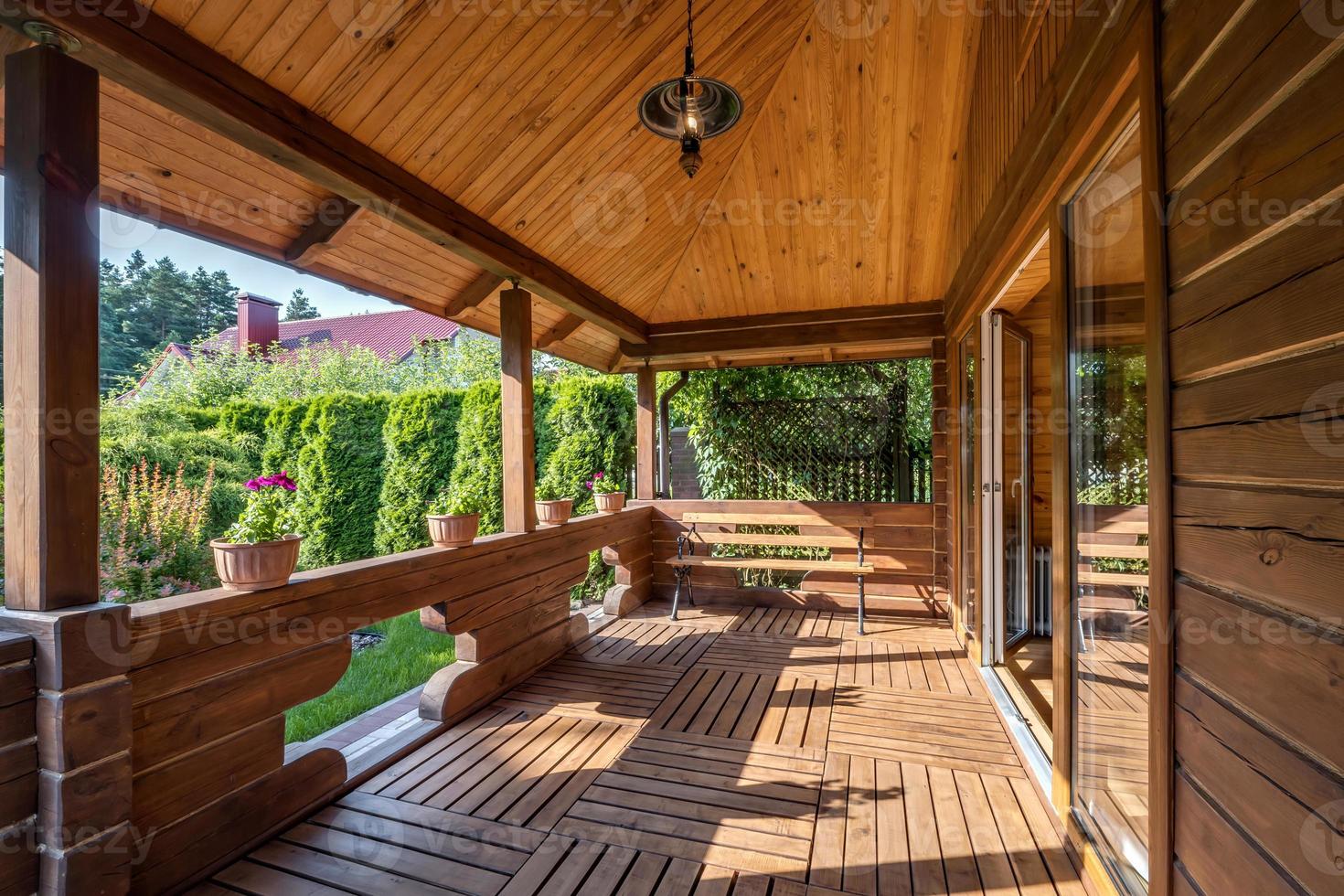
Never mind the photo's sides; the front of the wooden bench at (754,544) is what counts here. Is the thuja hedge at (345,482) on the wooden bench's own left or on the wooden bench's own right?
on the wooden bench's own right

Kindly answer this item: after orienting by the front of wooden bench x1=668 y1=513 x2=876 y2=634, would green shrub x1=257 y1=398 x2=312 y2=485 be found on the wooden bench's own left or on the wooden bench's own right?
on the wooden bench's own right

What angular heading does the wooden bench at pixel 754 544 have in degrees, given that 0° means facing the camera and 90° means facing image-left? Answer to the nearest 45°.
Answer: approximately 0°

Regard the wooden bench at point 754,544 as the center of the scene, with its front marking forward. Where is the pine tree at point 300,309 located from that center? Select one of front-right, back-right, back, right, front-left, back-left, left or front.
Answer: back-right

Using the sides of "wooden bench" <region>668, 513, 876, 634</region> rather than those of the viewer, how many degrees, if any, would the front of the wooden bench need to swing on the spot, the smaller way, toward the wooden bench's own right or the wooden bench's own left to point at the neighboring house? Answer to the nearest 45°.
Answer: approximately 135° to the wooden bench's own right

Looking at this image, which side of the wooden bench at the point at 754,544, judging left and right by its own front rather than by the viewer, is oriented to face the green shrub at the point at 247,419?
right

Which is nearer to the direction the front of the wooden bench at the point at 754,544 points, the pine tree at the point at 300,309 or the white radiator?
the white radiator

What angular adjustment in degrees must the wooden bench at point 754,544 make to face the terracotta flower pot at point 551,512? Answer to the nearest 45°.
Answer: approximately 45° to its right

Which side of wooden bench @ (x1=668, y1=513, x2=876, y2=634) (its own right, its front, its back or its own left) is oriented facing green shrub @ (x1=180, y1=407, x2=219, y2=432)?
right

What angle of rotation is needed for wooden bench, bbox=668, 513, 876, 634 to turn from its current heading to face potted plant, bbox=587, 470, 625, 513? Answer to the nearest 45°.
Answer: approximately 90° to its right
